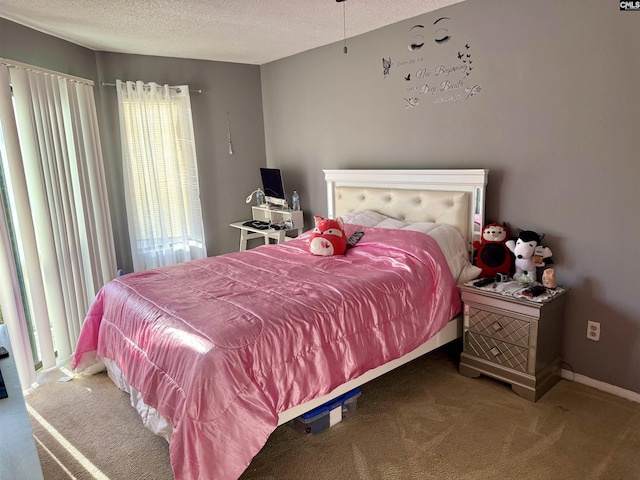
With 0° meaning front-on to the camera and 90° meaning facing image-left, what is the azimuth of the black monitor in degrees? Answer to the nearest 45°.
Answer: approximately 45°

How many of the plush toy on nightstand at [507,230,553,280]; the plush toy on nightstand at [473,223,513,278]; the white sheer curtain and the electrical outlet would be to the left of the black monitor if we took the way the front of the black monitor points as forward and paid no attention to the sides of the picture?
3

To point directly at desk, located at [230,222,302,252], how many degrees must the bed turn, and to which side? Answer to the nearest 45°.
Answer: approximately 135° to its right

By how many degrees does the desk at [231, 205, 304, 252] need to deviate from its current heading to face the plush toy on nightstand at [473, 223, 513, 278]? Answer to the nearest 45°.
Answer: approximately 90° to its left

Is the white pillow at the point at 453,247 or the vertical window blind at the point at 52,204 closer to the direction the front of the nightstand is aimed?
the vertical window blind

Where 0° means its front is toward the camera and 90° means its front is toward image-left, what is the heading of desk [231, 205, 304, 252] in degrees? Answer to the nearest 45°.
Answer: approximately 45°

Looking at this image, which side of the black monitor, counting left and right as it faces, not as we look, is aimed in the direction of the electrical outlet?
left

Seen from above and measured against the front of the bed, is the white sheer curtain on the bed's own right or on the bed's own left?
on the bed's own right

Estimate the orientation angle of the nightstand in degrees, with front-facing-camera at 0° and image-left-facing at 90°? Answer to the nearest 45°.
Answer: approximately 45°

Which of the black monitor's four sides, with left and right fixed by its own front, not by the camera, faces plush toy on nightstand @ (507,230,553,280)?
left
